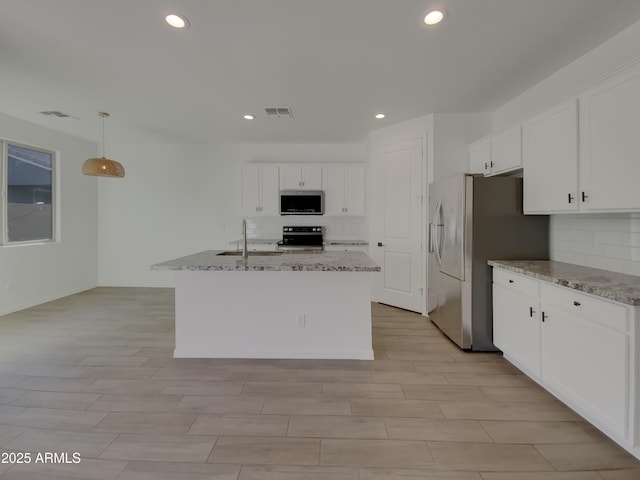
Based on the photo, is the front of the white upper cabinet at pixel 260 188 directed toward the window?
no

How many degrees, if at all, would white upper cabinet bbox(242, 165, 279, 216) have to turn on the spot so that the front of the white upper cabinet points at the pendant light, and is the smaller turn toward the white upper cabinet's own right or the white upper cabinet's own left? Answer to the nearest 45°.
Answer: approximately 45° to the white upper cabinet's own right

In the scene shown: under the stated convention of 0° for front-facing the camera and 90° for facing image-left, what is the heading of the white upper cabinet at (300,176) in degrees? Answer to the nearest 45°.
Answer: approximately 0°

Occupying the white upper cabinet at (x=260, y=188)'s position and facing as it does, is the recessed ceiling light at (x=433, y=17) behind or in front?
in front

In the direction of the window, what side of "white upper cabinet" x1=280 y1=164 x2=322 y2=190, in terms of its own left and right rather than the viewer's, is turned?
right

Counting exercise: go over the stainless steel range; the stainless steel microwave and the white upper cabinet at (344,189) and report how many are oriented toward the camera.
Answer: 3

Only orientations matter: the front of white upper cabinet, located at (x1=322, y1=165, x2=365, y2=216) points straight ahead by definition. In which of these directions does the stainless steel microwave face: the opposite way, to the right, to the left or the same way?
the same way

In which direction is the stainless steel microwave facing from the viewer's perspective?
toward the camera

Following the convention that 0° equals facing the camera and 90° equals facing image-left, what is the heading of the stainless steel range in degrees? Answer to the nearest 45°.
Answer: approximately 0°

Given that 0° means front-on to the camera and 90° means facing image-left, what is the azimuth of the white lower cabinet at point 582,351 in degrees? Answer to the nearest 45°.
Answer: approximately 45°
